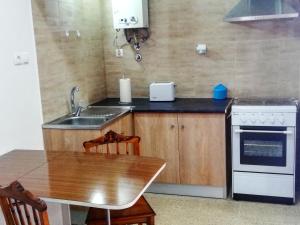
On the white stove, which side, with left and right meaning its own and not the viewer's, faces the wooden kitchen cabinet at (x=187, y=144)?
right

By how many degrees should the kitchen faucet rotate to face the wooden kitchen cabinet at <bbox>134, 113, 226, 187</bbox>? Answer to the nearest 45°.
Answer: approximately 45° to its left

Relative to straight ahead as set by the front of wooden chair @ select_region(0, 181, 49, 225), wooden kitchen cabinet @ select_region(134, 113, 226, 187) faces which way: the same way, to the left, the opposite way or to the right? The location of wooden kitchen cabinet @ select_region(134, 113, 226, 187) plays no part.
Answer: the opposite way

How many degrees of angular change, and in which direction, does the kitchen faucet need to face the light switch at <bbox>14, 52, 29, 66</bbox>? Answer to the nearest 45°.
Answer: approximately 90° to its right

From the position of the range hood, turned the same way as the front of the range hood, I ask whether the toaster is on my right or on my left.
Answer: on my right

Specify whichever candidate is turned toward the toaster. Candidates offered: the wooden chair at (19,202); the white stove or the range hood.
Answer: the wooden chair

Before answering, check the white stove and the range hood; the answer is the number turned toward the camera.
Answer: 2

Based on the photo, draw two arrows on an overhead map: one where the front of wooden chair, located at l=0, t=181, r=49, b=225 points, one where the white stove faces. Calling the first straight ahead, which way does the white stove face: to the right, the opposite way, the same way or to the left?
the opposite way

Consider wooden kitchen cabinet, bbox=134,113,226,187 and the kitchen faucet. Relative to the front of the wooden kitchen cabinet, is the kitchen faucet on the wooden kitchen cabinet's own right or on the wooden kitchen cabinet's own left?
on the wooden kitchen cabinet's own right

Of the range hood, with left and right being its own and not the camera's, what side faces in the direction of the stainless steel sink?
right

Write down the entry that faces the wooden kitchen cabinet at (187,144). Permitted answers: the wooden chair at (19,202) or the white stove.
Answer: the wooden chair

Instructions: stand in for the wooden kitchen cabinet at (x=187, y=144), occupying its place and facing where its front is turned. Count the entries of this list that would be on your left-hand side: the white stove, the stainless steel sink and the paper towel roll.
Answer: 1

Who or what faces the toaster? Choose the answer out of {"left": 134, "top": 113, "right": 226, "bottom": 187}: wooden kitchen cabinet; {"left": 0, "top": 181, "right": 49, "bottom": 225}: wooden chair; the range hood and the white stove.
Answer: the wooden chair
